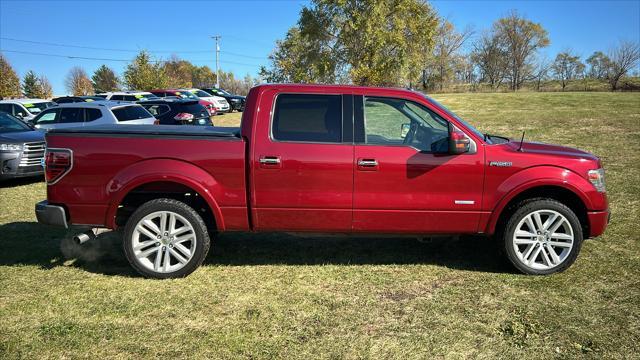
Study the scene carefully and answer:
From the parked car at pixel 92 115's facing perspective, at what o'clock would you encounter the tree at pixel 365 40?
The tree is roughly at 3 o'clock from the parked car.

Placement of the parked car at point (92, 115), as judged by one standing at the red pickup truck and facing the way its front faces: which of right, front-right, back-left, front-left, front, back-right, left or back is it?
back-left

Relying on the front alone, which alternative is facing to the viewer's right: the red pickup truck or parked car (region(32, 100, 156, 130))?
the red pickup truck

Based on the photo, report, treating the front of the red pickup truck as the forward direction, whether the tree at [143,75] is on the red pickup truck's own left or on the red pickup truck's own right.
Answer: on the red pickup truck's own left

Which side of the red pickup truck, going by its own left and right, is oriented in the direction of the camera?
right

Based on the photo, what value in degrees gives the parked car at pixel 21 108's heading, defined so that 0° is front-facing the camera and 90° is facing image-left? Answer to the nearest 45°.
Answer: approximately 315°

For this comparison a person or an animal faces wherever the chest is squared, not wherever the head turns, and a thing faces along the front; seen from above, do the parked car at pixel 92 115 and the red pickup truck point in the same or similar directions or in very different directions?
very different directions

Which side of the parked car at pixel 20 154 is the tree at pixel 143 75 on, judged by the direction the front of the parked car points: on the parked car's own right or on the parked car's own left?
on the parked car's own left

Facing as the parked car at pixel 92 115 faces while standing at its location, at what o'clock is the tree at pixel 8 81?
The tree is roughly at 1 o'clock from the parked car.
